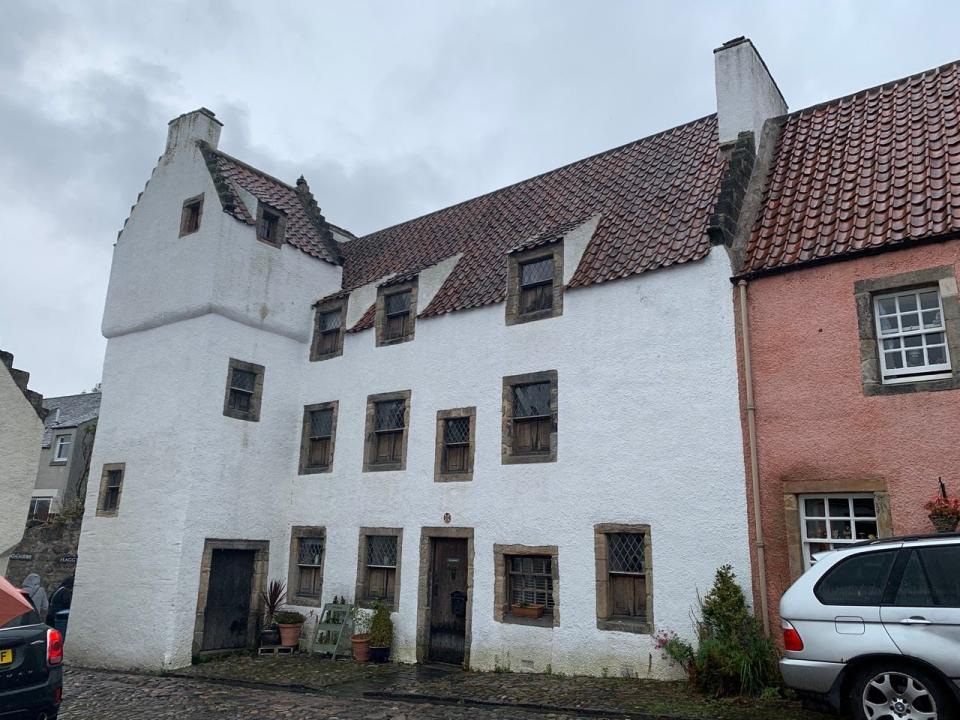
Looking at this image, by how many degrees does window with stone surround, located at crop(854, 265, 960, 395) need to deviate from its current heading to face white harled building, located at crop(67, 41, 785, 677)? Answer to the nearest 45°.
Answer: approximately 45° to its right

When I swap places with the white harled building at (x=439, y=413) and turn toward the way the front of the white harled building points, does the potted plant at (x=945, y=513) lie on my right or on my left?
on my left

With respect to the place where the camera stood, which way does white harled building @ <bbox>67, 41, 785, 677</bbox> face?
facing the viewer and to the left of the viewer

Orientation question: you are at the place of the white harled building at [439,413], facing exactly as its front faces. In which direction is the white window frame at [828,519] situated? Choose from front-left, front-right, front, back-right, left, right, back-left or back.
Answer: left

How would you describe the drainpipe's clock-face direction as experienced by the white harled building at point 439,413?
The drainpipe is roughly at 9 o'clock from the white harled building.

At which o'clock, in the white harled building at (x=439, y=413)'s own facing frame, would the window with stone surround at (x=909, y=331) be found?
The window with stone surround is roughly at 9 o'clock from the white harled building.

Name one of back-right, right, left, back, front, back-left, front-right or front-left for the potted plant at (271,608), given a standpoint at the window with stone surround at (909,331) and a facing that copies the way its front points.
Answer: front-right

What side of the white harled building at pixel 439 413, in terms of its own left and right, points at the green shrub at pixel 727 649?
left

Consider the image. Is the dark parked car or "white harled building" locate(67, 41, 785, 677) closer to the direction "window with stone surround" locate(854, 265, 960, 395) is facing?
the dark parked car

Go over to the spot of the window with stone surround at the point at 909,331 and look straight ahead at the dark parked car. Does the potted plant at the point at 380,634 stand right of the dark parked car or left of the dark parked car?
right

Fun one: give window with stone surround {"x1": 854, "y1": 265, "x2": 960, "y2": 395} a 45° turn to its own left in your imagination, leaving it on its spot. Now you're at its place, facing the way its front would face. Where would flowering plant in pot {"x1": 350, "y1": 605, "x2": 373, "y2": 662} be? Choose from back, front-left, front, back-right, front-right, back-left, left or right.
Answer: right

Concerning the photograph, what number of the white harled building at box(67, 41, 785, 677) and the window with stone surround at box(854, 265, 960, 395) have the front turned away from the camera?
0
